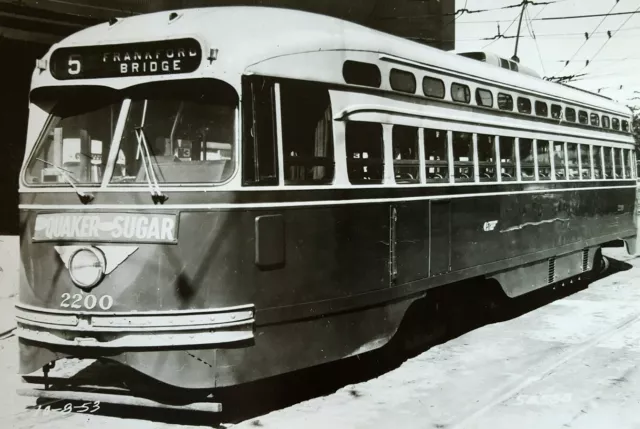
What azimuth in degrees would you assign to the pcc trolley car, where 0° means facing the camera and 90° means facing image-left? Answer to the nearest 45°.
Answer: approximately 45°
